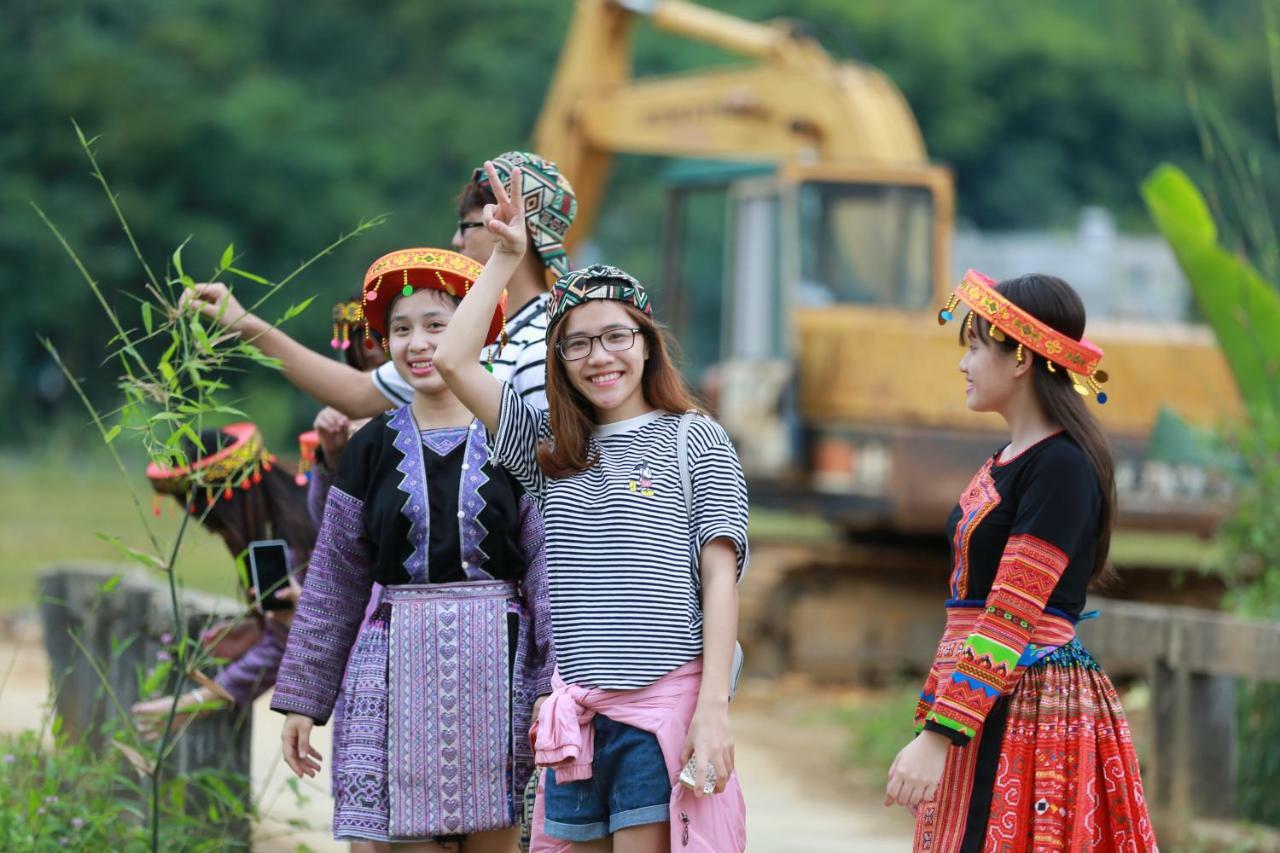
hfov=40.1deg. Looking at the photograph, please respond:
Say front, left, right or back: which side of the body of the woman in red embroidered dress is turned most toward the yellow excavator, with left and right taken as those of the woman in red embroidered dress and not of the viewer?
right

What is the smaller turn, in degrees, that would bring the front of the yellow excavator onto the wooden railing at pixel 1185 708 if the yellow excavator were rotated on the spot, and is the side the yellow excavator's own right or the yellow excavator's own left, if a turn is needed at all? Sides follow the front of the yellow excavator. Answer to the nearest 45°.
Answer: approximately 90° to the yellow excavator's own left

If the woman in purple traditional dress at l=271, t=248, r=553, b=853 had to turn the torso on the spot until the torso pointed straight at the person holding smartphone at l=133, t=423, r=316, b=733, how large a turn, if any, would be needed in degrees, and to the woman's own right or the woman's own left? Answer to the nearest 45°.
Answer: approximately 135° to the woman's own right

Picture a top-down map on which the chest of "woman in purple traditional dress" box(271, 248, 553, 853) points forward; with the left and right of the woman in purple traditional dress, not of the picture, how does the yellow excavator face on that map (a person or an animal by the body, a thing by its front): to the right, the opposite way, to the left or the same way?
to the right

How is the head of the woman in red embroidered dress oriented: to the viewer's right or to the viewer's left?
to the viewer's left

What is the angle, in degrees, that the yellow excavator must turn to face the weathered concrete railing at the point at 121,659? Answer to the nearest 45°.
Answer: approximately 90° to its left

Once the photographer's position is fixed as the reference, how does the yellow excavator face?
facing to the left of the viewer

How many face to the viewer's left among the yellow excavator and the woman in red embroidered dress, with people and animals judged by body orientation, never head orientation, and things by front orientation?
2

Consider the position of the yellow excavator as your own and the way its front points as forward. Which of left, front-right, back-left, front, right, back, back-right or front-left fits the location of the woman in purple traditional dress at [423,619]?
left

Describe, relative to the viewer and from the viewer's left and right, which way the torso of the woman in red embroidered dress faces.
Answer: facing to the left of the viewer

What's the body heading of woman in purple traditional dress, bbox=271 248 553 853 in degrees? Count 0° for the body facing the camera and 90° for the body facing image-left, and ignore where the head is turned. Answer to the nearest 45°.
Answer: approximately 0°

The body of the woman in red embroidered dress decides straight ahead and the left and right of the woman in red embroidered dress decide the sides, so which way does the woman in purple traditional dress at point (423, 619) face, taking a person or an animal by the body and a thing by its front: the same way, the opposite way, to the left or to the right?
to the left
